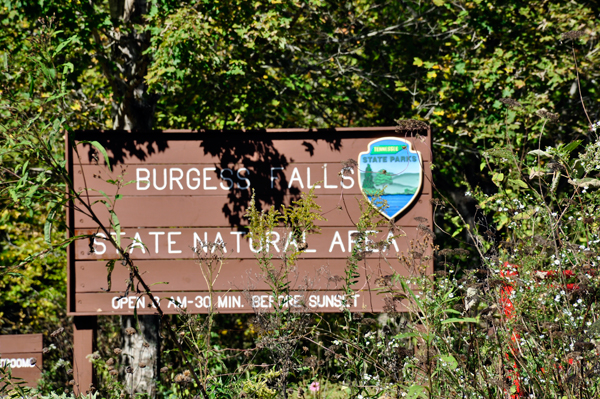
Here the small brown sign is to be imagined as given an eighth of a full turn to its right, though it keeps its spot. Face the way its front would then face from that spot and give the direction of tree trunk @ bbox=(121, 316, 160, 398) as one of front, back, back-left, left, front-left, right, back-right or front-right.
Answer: back

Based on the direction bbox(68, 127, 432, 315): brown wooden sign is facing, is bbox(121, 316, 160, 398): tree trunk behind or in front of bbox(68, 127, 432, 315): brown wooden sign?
behind

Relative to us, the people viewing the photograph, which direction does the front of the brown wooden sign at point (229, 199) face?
facing the viewer

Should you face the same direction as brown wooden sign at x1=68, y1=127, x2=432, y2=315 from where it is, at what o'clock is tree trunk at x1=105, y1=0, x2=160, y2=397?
The tree trunk is roughly at 5 o'clock from the brown wooden sign.

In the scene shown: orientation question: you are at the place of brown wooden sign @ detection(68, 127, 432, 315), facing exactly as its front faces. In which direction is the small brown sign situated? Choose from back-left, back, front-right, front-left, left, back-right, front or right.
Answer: right

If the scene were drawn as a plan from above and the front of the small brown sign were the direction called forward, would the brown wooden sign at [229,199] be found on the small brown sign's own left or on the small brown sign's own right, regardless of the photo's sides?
on the small brown sign's own left

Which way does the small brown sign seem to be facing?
toward the camera

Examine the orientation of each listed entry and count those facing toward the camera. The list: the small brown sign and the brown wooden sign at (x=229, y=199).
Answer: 2
